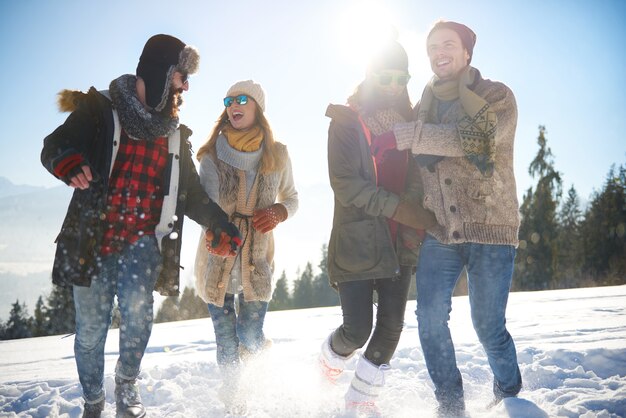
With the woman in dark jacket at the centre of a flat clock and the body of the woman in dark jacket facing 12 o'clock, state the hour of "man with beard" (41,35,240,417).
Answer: The man with beard is roughly at 4 o'clock from the woman in dark jacket.

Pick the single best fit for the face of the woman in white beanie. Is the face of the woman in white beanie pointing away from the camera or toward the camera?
toward the camera

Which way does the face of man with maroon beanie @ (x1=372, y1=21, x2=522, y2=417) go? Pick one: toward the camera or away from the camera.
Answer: toward the camera

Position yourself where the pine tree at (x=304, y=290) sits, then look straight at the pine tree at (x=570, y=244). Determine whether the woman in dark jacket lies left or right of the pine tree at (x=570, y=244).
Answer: right

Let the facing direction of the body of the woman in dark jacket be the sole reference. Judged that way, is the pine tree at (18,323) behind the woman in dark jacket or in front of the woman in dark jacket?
behind

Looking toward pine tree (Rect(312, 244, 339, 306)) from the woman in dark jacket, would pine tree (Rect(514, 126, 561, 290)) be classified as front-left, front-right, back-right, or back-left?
front-right

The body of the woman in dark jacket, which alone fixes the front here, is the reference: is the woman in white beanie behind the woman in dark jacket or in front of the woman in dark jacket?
behind

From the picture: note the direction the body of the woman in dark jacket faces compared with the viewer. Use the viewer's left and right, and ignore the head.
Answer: facing the viewer and to the right of the viewer

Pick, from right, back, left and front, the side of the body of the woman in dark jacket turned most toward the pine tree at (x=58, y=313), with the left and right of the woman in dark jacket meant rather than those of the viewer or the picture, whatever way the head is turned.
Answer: back

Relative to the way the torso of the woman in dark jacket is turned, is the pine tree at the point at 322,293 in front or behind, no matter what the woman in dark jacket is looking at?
behind

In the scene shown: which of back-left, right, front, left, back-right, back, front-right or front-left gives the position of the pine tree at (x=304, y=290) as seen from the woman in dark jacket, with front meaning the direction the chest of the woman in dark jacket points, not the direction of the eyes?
back-left
